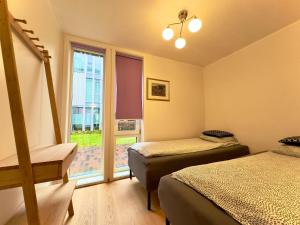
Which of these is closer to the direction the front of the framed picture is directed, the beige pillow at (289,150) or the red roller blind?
the beige pillow

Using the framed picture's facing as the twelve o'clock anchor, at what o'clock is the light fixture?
The light fixture is roughly at 1 o'clock from the framed picture.

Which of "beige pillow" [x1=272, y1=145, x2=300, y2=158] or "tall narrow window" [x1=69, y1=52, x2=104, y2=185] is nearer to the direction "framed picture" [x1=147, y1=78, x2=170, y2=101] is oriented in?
the beige pillow

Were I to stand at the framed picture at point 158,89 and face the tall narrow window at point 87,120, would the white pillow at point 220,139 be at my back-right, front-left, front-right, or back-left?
back-left

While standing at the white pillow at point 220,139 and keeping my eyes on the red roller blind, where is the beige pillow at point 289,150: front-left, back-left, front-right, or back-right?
back-left

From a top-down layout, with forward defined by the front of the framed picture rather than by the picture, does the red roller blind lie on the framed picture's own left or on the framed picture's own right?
on the framed picture's own right

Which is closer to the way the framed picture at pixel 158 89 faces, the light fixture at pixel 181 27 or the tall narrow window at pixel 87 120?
the light fixture

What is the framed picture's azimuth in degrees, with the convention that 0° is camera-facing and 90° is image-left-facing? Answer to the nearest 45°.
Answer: approximately 315°

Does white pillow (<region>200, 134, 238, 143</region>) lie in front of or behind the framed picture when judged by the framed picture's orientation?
in front
